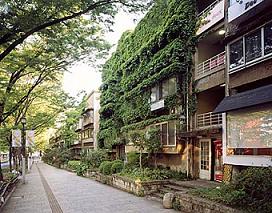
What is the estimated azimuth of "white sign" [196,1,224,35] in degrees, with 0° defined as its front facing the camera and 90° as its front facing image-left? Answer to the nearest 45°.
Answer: approximately 45°

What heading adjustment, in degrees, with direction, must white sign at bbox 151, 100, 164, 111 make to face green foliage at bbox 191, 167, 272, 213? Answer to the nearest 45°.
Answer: approximately 45° to its left

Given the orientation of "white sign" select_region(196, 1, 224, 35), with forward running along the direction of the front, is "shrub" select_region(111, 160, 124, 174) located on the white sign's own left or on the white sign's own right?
on the white sign's own right

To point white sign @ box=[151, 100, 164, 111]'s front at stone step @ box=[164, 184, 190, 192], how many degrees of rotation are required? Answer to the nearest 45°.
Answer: approximately 45° to its left

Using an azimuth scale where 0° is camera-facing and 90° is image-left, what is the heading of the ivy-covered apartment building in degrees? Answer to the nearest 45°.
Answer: approximately 45°
